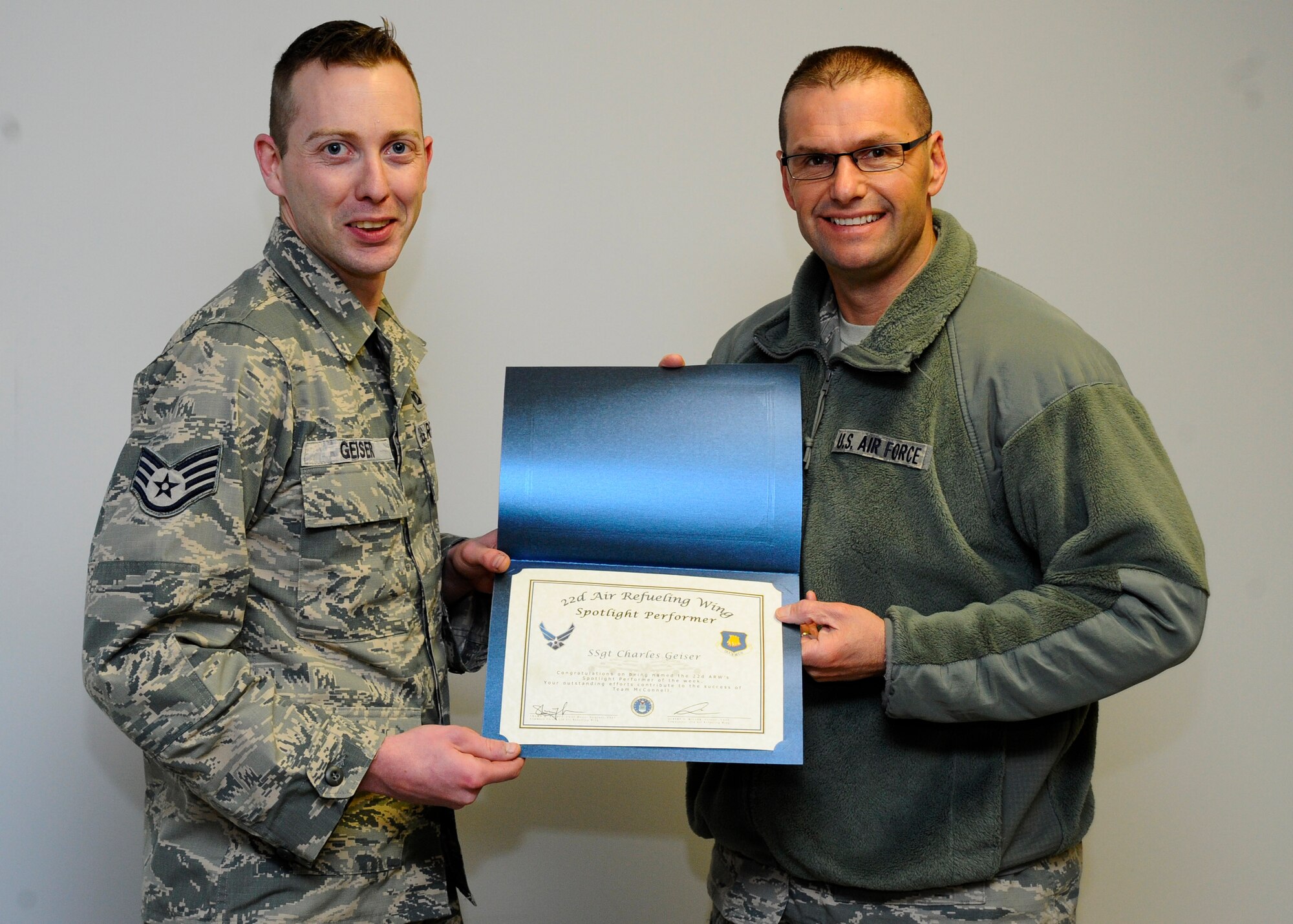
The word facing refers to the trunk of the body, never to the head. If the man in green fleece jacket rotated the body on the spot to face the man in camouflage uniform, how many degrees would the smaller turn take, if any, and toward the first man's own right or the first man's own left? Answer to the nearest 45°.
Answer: approximately 45° to the first man's own right

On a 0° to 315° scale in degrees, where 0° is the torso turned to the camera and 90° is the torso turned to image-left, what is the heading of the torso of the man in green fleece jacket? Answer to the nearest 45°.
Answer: approximately 45°

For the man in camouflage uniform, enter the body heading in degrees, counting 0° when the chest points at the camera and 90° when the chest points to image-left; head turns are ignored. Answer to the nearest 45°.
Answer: approximately 315°

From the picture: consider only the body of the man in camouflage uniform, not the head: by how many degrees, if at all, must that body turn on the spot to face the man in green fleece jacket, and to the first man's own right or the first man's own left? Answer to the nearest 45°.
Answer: approximately 45° to the first man's own left
